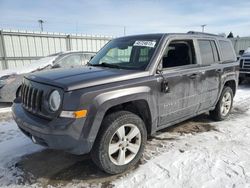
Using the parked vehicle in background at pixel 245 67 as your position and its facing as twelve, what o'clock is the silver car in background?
The silver car in background is roughly at 12 o'clock from the parked vehicle in background.

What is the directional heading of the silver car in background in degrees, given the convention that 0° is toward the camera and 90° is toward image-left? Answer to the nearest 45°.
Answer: approximately 45°

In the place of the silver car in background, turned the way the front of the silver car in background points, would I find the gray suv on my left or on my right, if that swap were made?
on my left

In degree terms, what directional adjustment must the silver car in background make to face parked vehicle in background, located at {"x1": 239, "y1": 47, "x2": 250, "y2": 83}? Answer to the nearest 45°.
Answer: approximately 135° to its left
